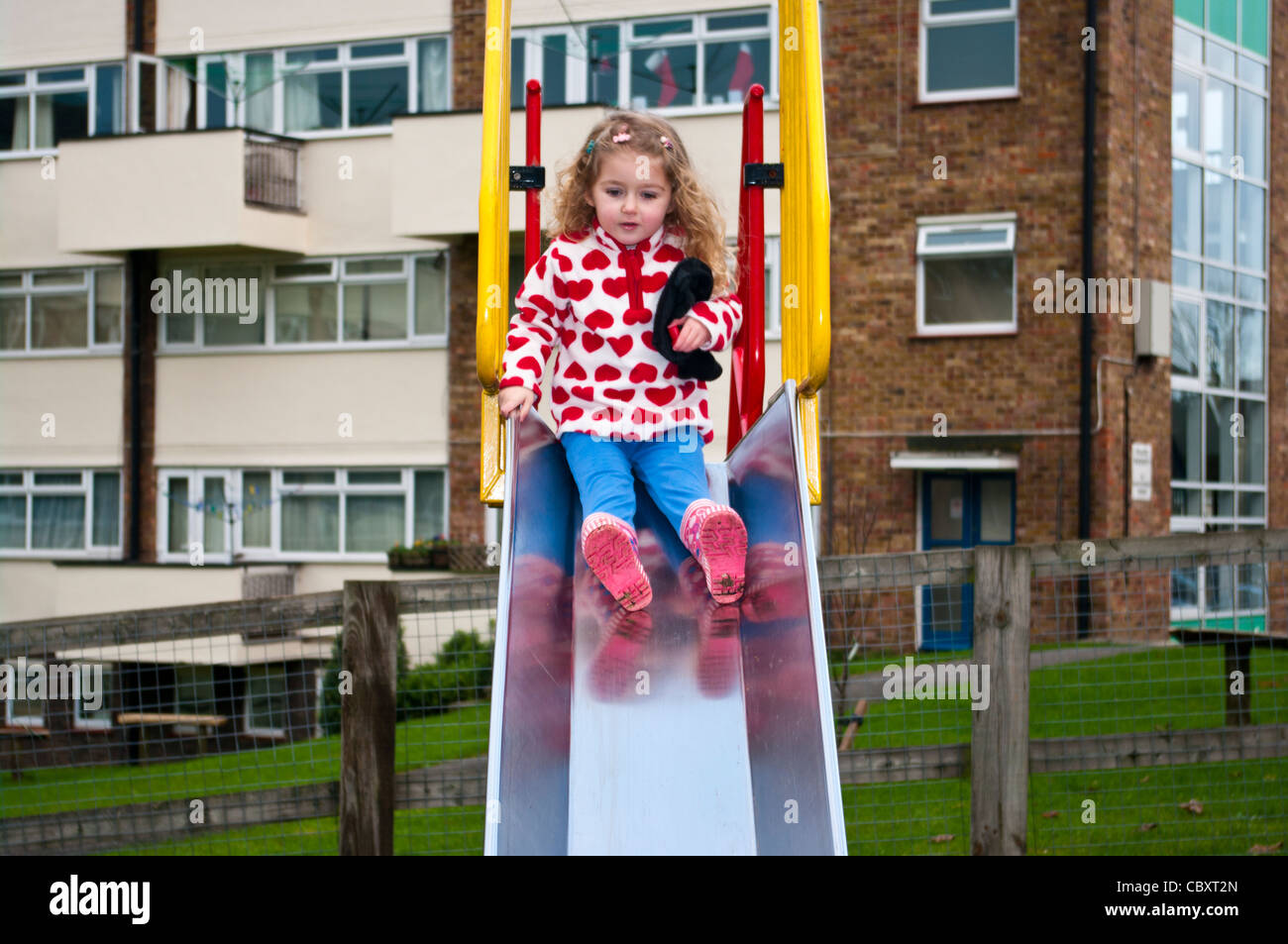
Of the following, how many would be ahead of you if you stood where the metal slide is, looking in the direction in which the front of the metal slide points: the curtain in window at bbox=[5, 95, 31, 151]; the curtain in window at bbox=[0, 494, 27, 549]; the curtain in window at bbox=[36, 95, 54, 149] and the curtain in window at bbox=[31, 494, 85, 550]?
0

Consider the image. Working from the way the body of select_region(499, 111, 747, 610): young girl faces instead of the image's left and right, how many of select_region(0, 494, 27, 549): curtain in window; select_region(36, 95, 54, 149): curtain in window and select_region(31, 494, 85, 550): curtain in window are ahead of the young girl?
0

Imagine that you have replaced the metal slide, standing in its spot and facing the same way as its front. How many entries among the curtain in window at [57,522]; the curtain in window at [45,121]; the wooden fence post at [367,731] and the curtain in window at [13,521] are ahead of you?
0

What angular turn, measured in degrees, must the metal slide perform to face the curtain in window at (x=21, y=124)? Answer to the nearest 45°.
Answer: approximately 135° to its right

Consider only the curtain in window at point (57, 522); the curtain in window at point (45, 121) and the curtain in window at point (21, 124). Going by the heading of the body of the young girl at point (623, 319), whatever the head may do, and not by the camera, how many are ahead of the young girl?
0

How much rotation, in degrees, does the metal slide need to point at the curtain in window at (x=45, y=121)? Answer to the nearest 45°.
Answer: approximately 135° to its right

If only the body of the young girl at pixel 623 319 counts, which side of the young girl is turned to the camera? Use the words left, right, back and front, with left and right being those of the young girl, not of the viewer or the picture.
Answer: front

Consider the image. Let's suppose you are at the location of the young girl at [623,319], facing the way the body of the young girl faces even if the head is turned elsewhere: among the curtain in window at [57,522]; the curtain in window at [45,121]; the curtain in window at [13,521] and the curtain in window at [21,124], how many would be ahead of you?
0

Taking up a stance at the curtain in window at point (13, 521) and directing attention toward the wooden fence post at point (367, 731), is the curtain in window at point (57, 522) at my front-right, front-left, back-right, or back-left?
front-left

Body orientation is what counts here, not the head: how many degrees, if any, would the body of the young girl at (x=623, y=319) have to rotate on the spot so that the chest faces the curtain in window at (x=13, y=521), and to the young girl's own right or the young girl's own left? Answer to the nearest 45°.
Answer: approximately 135° to the young girl's own right

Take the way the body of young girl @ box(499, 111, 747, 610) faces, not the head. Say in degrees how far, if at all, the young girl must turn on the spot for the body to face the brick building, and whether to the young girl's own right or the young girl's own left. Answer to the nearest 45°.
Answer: approximately 180°

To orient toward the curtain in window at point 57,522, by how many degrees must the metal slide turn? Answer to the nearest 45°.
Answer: approximately 135° to its right

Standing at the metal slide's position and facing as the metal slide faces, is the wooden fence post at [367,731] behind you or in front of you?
behind

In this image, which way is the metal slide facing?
toward the camera

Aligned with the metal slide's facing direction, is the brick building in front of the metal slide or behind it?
behind

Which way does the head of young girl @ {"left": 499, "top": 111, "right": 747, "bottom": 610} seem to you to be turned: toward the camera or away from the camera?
toward the camera
